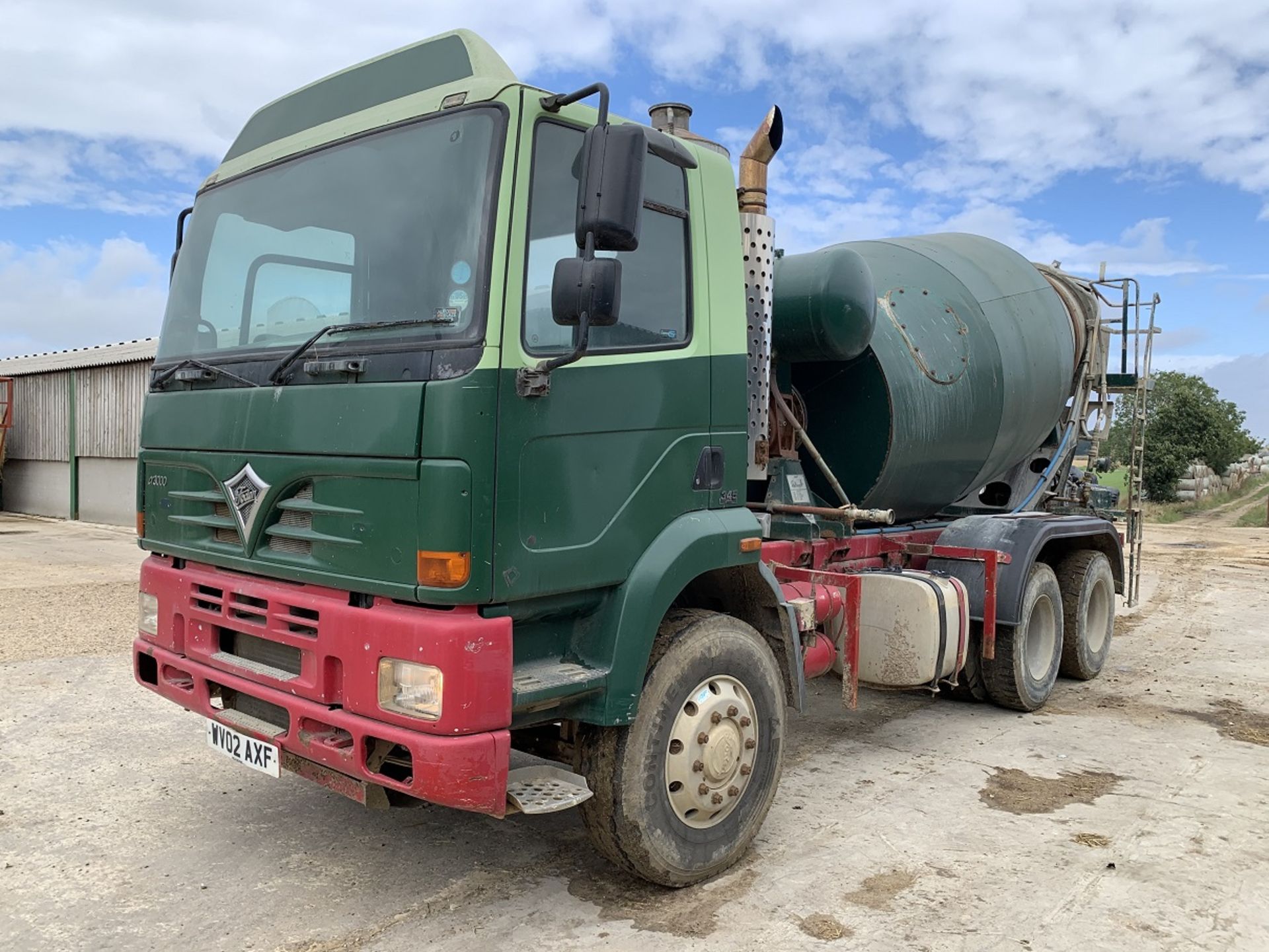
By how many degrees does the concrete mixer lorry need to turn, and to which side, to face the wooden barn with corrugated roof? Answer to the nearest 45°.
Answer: approximately 90° to its right

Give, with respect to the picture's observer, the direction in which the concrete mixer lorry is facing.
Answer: facing the viewer and to the left of the viewer
